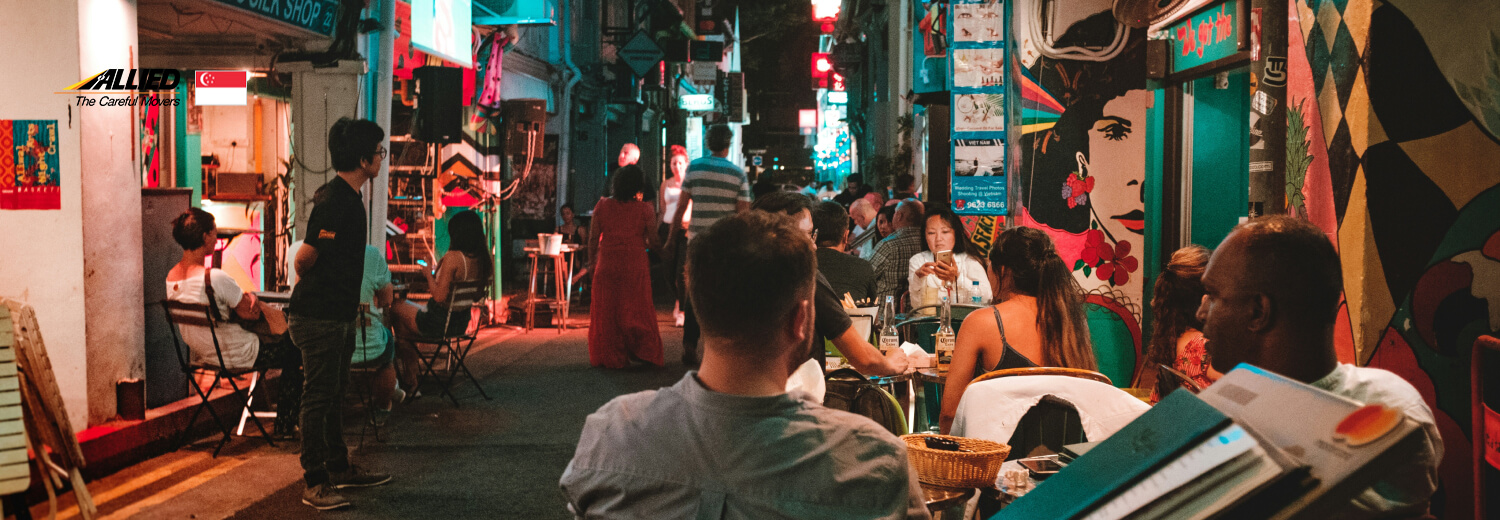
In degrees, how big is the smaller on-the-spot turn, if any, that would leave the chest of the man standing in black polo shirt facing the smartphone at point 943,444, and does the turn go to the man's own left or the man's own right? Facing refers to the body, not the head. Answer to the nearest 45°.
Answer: approximately 45° to the man's own right

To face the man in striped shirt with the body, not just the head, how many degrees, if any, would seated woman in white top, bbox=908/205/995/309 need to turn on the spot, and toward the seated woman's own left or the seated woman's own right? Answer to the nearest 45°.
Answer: approximately 135° to the seated woman's own right

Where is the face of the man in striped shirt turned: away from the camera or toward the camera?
away from the camera

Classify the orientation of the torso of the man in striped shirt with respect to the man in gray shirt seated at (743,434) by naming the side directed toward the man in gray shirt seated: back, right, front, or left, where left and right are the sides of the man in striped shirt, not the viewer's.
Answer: back

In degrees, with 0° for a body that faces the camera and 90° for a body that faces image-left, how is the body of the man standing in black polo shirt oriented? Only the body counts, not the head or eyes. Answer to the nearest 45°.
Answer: approximately 270°

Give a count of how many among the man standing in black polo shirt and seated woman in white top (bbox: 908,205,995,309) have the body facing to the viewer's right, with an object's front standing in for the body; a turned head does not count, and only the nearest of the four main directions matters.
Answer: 1

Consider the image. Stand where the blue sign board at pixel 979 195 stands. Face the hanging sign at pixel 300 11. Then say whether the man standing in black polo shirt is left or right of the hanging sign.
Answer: left

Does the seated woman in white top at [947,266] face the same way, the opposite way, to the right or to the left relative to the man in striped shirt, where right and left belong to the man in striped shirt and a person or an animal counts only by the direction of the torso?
the opposite way
